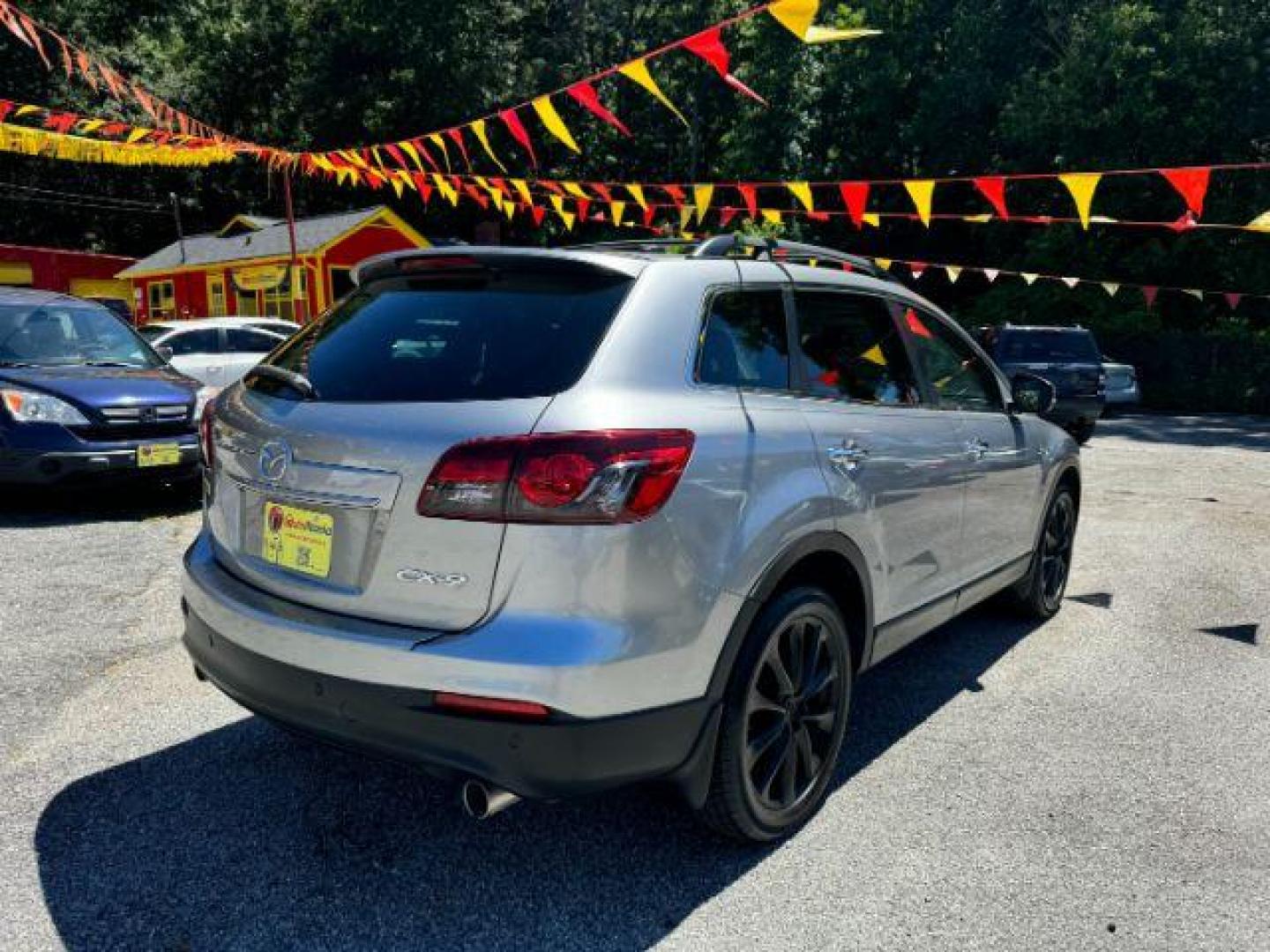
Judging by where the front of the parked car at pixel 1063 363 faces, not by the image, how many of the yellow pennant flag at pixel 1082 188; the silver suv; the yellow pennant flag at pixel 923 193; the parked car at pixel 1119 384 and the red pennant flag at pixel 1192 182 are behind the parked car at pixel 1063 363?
4

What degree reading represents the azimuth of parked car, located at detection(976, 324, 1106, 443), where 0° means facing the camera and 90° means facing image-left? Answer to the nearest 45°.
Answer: approximately 180°

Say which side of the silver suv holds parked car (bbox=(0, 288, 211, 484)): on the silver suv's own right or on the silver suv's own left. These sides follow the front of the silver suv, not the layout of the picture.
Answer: on the silver suv's own left

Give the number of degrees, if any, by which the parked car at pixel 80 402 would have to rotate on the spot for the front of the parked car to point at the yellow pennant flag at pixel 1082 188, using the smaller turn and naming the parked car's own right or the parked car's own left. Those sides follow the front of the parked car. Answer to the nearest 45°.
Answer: approximately 45° to the parked car's own left

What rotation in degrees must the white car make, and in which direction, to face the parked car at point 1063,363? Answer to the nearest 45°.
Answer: approximately 180°

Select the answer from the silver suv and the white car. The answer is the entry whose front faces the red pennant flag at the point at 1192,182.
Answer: the silver suv

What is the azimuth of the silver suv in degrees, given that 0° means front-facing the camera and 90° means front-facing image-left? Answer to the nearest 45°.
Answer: approximately 225°

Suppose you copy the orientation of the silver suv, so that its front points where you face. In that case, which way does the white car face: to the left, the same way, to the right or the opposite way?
the opposite way

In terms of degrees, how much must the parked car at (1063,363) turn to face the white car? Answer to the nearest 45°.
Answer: approximately 135° to its left

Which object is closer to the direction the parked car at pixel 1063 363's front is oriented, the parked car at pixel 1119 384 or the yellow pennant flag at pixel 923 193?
the parked car

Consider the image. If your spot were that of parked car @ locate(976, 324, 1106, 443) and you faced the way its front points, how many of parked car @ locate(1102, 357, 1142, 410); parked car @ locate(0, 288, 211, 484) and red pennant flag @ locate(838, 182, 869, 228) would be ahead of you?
1

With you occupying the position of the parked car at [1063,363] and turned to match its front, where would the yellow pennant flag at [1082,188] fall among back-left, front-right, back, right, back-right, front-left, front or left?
back
